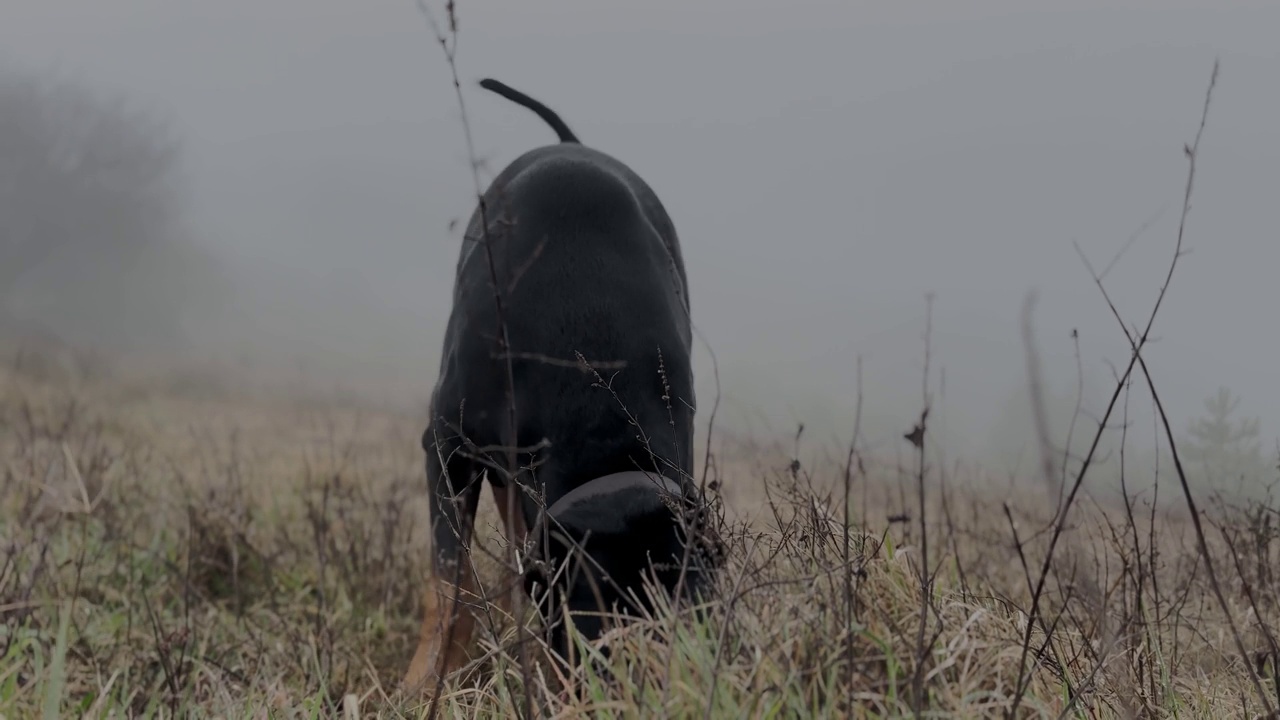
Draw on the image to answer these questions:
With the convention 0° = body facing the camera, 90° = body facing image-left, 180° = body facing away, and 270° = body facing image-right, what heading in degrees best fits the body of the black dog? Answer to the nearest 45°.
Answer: approximately 0°

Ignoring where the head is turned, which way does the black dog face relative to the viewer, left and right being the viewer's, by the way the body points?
facing the viewer
